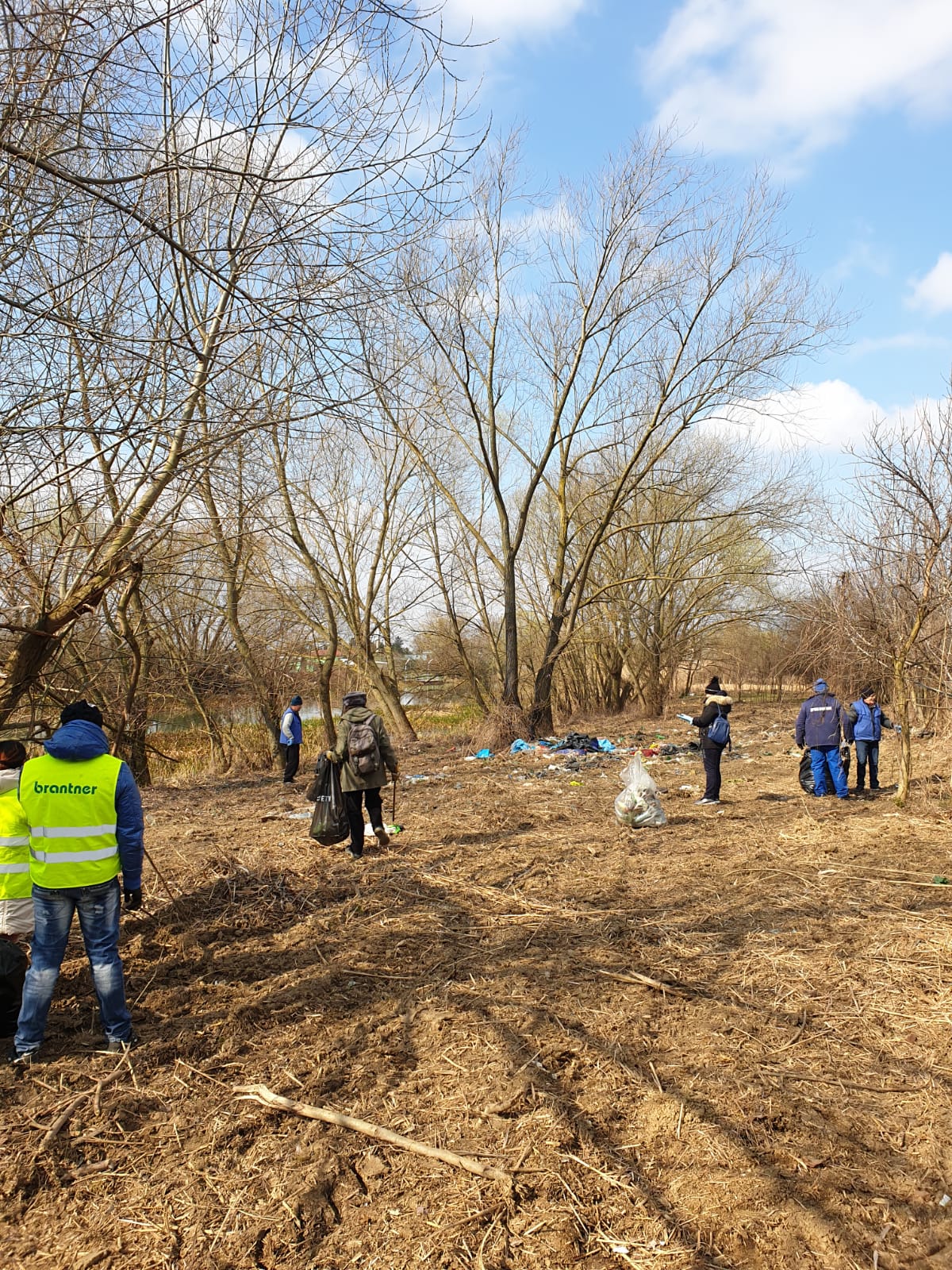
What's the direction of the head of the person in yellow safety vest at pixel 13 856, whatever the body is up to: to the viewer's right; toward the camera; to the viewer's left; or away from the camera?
away from the camera

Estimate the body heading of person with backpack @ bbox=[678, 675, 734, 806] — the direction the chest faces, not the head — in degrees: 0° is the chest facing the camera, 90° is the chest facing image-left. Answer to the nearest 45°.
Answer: approximately 90°

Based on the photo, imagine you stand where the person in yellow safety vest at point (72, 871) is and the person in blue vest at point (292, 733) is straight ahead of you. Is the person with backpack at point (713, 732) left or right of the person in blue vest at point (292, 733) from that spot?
right

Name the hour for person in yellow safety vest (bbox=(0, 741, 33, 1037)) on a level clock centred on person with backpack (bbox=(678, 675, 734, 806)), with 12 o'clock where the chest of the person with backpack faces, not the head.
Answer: The person in yellow safety vest is roughly at 10 o'clock from the person with backpack.

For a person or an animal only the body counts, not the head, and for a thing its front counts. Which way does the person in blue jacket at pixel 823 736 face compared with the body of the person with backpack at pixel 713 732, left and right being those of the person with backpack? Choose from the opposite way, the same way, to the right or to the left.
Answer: to the right

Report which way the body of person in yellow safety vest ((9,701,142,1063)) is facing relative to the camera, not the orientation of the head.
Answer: away from the camera

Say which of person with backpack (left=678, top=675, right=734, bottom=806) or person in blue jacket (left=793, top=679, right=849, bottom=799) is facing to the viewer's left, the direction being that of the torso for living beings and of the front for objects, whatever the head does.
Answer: the person with backpack

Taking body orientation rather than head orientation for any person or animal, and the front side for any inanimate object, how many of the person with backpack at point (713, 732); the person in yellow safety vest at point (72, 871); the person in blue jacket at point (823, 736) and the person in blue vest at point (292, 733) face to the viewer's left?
1

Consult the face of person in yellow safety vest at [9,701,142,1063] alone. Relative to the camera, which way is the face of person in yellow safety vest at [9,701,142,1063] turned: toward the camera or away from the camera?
away from the camera

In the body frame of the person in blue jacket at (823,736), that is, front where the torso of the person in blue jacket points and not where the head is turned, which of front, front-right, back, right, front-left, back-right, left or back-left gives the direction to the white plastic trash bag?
back-left

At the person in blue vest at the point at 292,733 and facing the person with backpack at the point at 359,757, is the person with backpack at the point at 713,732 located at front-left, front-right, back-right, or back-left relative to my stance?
front-left
